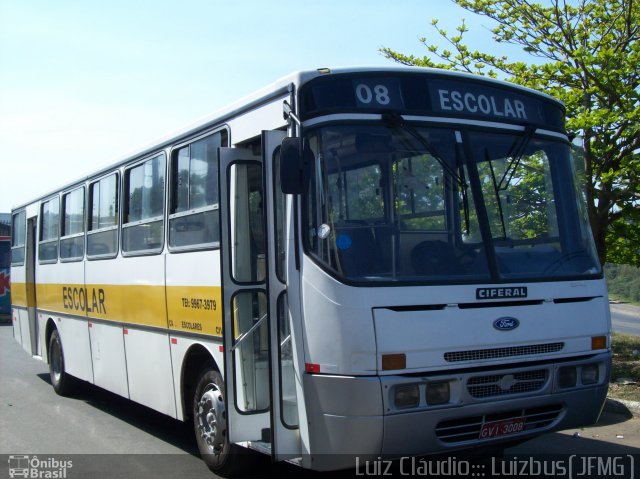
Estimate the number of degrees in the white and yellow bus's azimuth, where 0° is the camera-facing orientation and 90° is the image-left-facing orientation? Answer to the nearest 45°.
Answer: approximately 315°
